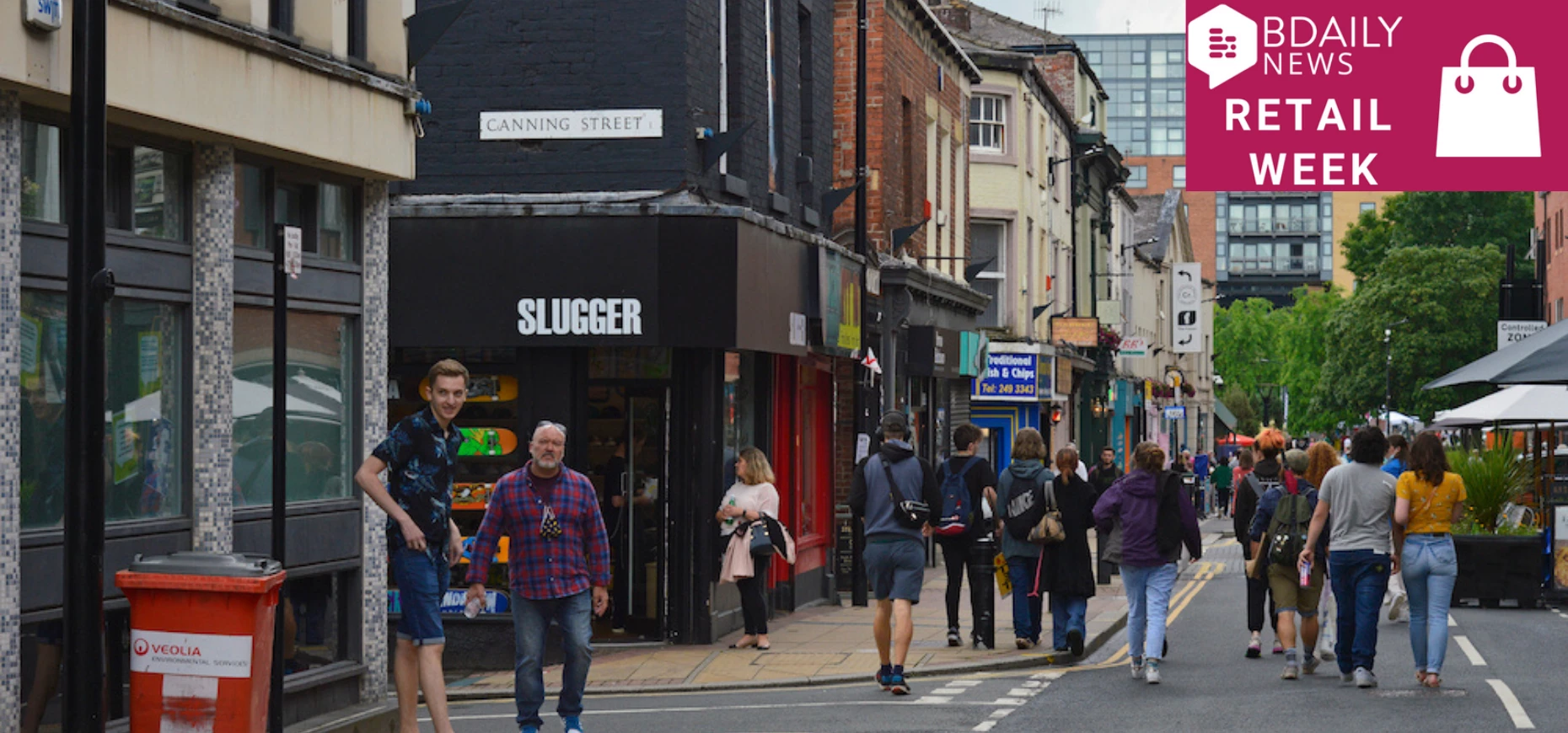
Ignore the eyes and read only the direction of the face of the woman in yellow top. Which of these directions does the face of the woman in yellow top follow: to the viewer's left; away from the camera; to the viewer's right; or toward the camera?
away from the camera

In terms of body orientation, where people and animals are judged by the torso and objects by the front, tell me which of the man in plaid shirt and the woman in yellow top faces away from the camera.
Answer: the woman in yellow top

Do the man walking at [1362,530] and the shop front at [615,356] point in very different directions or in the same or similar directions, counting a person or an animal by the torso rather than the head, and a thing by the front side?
very different directions

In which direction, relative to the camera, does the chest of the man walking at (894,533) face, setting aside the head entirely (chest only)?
away from the camera

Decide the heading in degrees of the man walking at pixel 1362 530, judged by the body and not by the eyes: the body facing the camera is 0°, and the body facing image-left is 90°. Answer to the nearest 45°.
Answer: approximately 180°

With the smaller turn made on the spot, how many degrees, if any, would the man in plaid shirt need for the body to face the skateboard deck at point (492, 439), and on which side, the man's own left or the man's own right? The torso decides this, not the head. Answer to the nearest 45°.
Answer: approximately 180°

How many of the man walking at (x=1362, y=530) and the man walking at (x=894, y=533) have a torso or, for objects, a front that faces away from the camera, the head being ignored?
2

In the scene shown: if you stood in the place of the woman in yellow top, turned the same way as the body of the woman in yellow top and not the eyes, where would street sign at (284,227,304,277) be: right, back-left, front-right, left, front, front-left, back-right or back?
back-left

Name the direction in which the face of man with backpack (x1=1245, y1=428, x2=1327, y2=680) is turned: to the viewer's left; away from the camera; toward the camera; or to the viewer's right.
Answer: away from the camera

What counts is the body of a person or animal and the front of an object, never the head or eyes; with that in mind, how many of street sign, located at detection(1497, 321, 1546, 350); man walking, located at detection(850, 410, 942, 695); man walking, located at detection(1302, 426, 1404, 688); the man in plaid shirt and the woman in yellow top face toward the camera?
2

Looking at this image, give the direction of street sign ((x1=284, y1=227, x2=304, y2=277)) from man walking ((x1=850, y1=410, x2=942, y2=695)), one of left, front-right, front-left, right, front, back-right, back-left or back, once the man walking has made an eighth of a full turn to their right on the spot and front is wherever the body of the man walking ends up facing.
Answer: back

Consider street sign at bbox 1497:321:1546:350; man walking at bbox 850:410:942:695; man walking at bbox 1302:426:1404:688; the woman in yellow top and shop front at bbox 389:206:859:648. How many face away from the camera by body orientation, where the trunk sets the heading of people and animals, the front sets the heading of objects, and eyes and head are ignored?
3

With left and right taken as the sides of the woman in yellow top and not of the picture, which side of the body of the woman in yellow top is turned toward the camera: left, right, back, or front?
back

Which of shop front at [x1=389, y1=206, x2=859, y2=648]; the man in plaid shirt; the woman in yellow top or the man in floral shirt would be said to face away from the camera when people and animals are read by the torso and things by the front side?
the woman in yellow top
